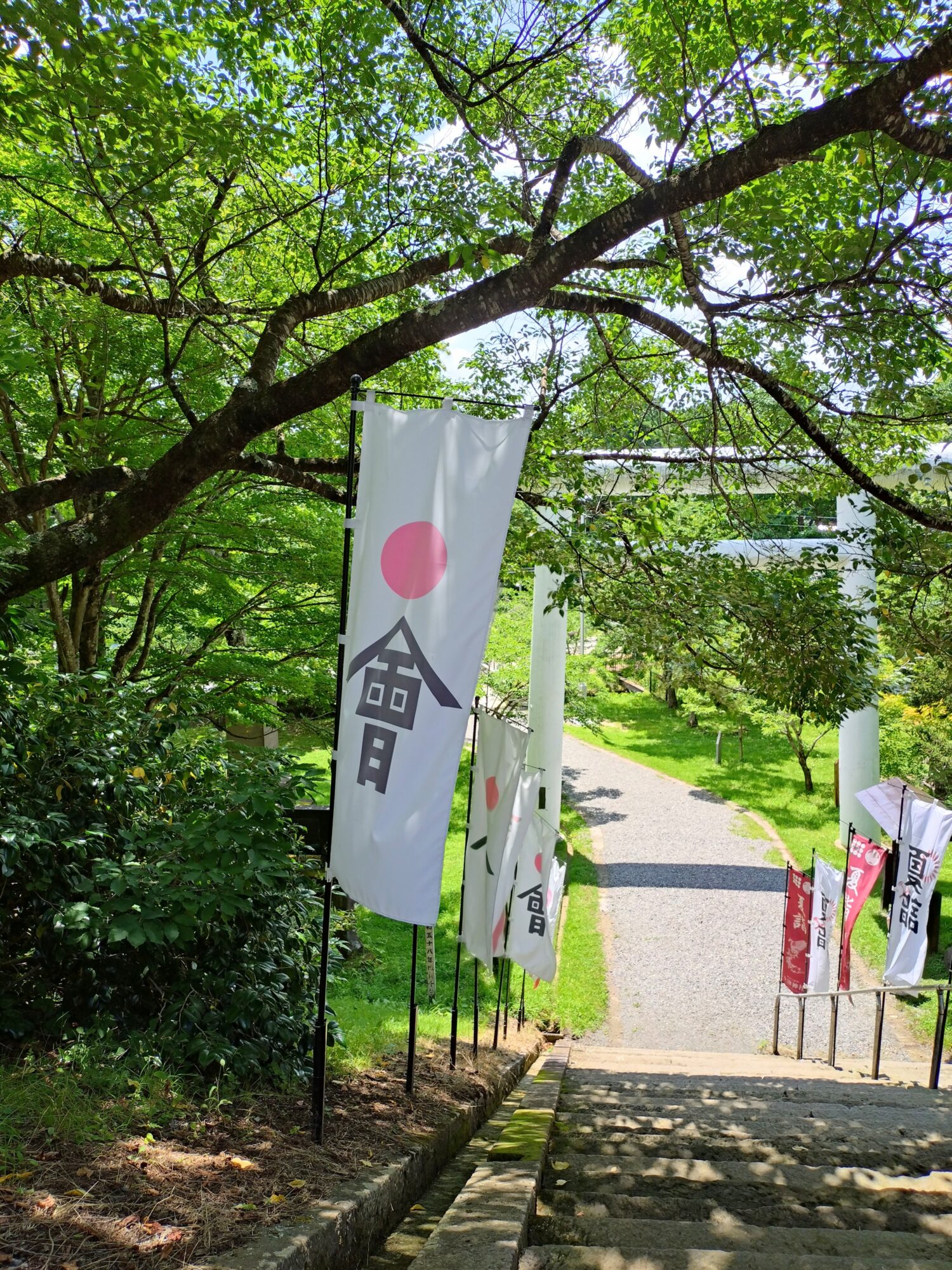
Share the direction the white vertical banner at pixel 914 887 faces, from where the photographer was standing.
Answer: facing the viewer

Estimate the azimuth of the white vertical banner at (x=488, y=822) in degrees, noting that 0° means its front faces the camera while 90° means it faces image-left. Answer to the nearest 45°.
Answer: approximately 0°

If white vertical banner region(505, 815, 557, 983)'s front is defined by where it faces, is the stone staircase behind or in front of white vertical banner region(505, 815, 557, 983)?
in front

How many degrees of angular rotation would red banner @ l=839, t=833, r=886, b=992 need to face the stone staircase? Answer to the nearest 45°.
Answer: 0° — it already faces it

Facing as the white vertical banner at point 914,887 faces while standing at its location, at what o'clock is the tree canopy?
The tree canopy is roughly at 1 o'clock from the white vertical banner.

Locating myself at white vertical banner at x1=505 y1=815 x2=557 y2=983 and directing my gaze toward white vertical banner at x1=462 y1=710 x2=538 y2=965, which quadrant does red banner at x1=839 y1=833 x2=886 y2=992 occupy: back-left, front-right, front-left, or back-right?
back-left

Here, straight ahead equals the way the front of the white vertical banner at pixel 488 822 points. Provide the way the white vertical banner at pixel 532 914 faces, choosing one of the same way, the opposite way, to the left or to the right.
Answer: the same way

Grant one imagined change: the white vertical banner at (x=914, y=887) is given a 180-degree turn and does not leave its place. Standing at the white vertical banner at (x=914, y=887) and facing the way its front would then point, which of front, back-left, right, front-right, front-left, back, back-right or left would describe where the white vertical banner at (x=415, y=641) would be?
back

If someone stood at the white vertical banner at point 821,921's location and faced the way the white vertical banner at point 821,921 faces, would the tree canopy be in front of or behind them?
in front

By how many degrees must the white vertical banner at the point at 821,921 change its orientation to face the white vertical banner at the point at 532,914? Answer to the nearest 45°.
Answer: approximately 45° to its right

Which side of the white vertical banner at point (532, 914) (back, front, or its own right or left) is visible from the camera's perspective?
front
